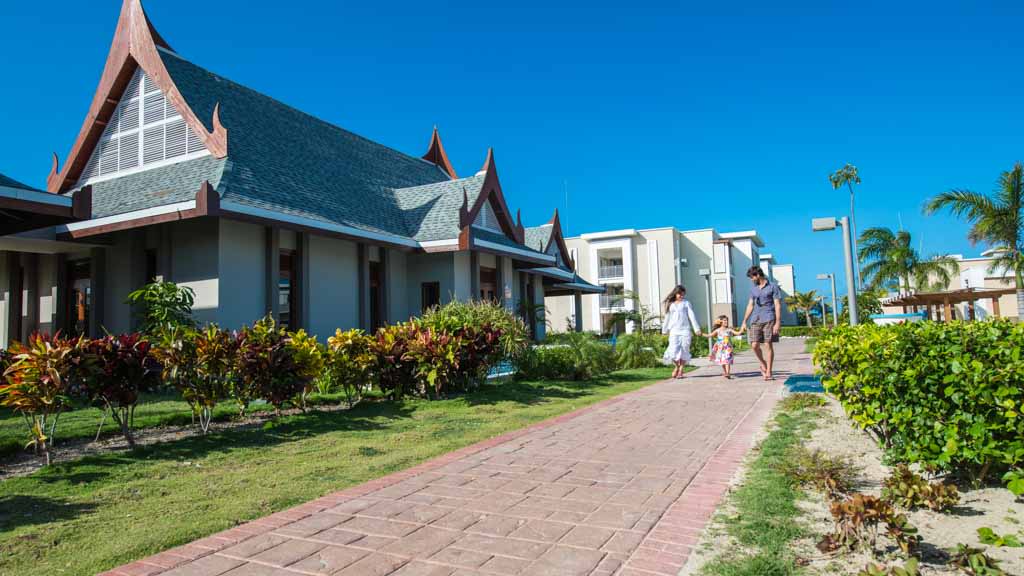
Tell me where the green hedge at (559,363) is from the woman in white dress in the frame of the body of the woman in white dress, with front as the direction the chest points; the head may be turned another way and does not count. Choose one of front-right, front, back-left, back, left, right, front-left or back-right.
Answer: right

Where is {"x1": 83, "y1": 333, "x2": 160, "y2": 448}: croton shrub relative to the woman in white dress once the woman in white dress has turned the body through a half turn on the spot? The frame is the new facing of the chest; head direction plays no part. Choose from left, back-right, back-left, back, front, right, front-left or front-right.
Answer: back-left

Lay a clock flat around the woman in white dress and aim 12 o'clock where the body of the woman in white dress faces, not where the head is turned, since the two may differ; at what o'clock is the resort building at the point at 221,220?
The resort building is roughly at 3 o'clock from the woman in white dress.

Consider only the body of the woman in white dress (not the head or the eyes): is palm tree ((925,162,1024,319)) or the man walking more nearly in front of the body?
the man walking

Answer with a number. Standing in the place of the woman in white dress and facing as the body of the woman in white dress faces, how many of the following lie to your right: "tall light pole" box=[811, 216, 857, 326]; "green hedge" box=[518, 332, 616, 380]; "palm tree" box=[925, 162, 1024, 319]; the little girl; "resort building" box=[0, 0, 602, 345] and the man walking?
2

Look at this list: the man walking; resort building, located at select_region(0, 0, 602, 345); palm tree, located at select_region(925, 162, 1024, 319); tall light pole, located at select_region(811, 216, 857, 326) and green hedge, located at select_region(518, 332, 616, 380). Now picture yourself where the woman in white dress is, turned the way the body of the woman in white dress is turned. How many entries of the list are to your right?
2

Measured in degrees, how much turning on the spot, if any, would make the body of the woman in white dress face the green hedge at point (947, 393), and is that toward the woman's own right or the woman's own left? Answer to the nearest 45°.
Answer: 0° — they already face it

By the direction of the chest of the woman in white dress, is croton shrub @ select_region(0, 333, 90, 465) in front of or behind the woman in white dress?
in front

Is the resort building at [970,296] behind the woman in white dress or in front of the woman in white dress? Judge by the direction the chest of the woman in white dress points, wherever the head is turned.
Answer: behind

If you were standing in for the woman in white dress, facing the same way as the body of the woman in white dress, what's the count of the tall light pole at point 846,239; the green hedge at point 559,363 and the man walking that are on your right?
1

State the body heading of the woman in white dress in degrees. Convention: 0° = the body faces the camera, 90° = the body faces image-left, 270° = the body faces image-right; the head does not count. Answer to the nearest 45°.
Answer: approximately 0°

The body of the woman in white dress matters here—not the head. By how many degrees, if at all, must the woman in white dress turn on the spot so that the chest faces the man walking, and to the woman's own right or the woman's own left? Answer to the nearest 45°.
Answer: approximately 45° to the woman's own left

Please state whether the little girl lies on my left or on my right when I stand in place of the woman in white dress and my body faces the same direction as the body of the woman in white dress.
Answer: on my left

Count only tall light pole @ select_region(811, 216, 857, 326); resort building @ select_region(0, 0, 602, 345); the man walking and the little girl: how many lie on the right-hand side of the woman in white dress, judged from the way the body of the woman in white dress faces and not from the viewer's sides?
1

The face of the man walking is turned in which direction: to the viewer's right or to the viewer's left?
to the viewer's left

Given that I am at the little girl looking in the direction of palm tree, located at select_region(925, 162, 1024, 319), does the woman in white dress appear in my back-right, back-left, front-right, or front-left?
back-left

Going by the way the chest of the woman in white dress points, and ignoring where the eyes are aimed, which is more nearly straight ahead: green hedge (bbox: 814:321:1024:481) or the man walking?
the green hedge

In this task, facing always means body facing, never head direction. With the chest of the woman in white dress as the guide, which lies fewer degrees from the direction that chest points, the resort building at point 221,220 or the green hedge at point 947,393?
the green hedge
